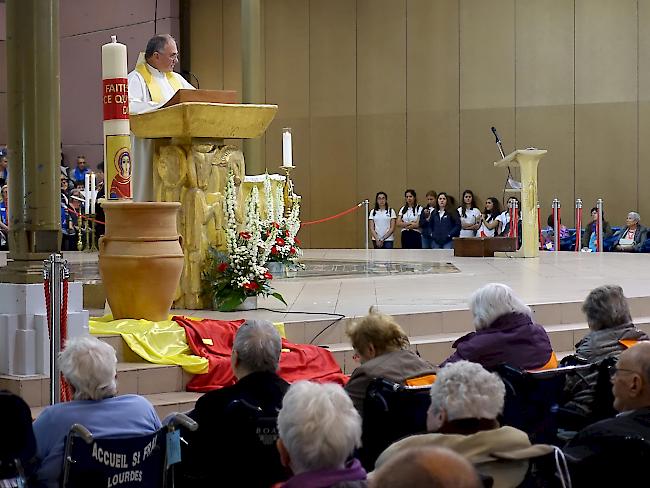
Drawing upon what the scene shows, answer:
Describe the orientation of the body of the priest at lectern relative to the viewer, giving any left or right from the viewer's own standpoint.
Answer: facing the viewer and to the right of the viewer

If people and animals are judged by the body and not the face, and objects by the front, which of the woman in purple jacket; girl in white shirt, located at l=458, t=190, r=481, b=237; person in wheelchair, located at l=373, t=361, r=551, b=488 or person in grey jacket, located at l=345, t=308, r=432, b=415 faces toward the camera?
the girl in white shirt

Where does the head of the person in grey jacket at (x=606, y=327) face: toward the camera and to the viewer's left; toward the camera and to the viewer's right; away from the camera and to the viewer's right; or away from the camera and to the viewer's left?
away from the camera and to the viewer's left

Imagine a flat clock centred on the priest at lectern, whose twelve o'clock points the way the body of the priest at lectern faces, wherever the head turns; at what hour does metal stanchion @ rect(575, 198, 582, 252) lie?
The metal stanchion is roughly at 9 o'clock from the priest at lectern.

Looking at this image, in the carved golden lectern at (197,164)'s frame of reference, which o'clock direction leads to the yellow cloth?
The yellow cloth is roughly at 2 o'clock from the carved golden lectern.

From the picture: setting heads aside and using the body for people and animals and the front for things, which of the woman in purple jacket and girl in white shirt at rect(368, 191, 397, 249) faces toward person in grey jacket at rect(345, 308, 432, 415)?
the girl in white shirt

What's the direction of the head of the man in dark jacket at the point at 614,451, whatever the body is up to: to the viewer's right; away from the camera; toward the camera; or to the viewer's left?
to the viewer's left

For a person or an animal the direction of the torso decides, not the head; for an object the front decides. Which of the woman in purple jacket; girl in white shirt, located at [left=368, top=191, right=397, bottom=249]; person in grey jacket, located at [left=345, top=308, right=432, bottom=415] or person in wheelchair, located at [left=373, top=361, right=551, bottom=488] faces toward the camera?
the girl in white shirt

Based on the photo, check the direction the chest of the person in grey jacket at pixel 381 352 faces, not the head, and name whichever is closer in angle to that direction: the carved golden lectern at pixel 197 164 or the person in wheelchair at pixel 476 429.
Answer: the carved golden lectern

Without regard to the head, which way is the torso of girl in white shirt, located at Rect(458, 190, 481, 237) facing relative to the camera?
toward the camera

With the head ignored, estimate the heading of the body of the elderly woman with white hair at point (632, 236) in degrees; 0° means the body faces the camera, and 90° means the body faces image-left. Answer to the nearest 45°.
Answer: approximately 45°

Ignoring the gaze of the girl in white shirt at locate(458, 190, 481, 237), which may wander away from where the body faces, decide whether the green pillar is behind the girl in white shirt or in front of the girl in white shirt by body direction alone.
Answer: in front

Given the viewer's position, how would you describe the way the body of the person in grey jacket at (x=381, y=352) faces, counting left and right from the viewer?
facing away from the viewer and to the left of the viewer

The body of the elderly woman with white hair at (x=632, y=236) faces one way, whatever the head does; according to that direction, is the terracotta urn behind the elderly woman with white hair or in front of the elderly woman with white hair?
in front

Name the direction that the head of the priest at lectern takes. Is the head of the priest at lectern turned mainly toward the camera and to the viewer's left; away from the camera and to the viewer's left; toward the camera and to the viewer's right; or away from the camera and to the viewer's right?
toward the camera and to the viewer's right

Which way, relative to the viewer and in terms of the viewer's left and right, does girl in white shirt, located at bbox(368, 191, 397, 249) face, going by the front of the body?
facing the viewer

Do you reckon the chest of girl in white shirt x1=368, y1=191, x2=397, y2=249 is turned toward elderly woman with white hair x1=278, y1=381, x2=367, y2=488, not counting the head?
yes
